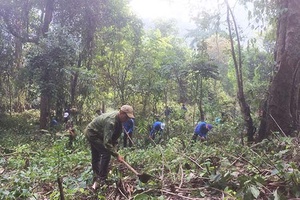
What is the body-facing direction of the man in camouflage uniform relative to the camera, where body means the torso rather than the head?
to the viewer's right

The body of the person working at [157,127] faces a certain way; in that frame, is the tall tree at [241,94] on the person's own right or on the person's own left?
on the person's own right
